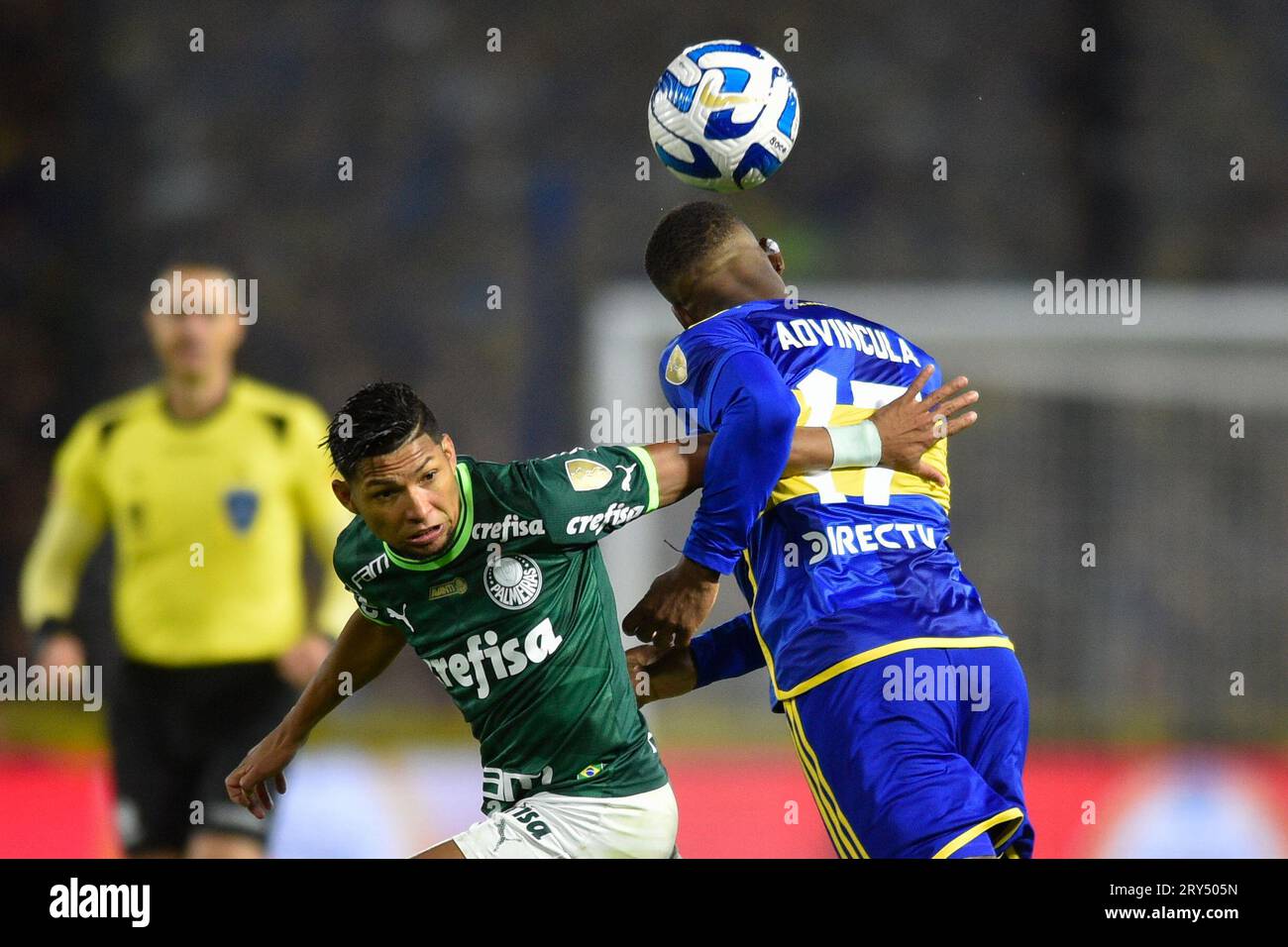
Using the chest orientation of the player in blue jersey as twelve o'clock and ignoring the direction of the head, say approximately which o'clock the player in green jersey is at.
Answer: The player in green jersey is roughly at 10 o'clock from the player in blue jersey.

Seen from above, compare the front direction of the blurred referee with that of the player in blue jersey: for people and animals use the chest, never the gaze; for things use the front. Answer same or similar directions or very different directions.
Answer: very different directions

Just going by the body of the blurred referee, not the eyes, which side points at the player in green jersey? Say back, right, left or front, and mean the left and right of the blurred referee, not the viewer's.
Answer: front

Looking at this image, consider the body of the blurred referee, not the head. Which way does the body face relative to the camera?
toward the camera

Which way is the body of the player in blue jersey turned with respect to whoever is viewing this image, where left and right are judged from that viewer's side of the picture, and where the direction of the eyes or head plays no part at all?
facing away from the viewer and to the left of the viewer

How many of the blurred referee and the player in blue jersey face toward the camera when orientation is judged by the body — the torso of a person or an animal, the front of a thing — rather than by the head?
1

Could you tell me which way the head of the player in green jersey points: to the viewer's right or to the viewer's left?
to the viewer's right

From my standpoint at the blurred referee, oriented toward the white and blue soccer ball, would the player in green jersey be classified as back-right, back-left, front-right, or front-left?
front-right

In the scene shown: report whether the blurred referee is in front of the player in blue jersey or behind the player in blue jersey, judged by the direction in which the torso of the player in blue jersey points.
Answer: in front

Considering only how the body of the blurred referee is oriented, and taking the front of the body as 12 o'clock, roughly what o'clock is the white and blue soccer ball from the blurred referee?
The white and blue soccer ball is roughly at 11 o'clock from the blurred referee.
